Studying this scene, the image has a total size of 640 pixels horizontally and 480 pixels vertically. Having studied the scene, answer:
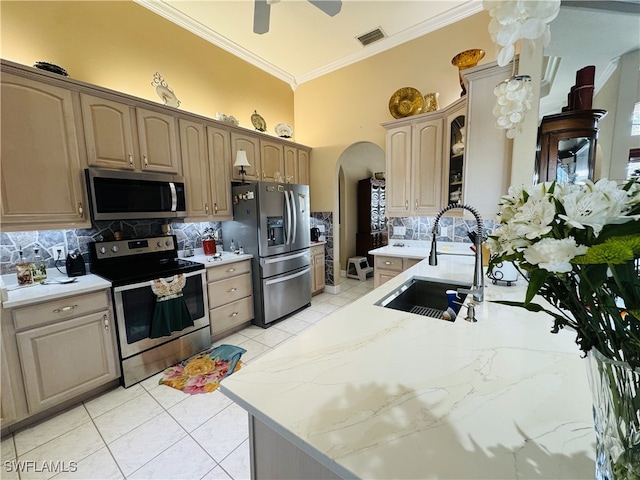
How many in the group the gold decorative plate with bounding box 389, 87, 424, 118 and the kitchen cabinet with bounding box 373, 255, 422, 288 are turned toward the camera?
2

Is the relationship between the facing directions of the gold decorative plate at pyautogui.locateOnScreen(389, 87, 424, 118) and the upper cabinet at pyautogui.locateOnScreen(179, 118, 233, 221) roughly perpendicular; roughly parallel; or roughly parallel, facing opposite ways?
roughly perpendicular

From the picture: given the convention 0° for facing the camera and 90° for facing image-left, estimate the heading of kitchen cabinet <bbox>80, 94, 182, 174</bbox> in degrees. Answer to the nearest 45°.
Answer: approximately 315°

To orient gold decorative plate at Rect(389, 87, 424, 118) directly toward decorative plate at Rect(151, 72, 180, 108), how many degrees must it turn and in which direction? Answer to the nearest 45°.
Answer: approximately 45° to its right

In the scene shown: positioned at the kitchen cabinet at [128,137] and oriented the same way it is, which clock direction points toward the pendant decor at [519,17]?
The pendant decor is roughly at 1 o'clock from the kitchen cabinet.

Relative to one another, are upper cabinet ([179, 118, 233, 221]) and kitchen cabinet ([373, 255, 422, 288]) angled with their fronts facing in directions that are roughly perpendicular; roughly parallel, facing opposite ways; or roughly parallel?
roughly perpendicular

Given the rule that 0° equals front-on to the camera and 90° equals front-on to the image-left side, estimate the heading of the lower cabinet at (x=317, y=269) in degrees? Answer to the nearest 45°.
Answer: approximately 315°
